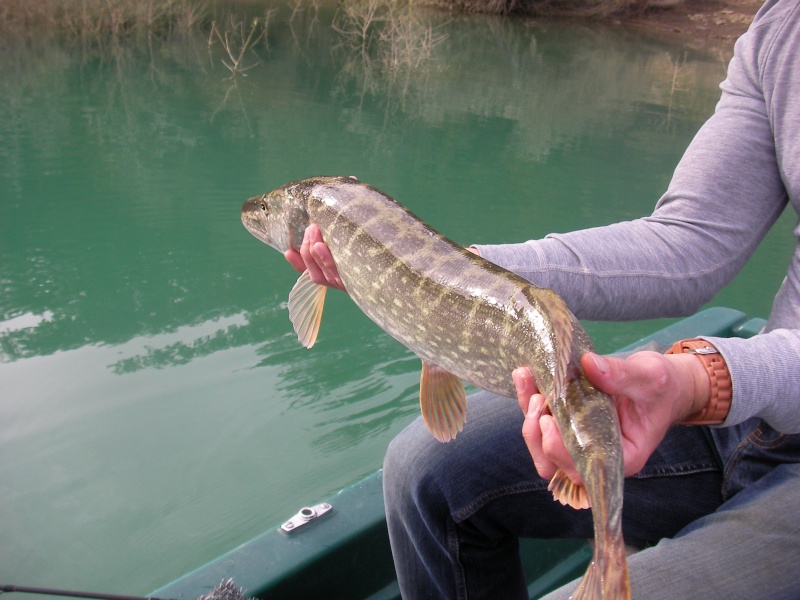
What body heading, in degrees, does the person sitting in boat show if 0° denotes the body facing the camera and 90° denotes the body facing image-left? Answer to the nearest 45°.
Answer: approximately 45°
